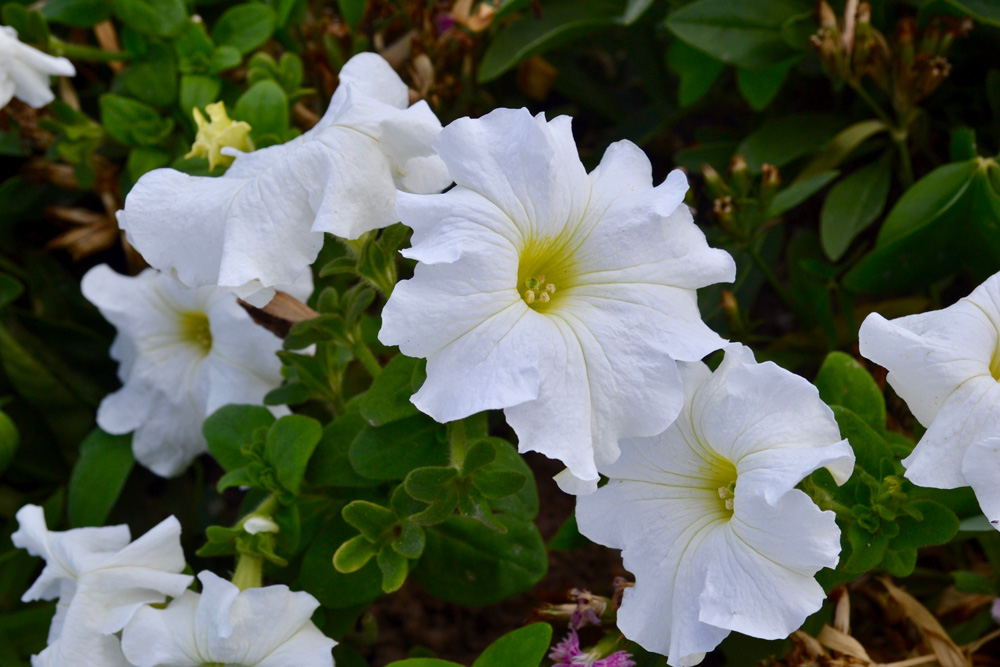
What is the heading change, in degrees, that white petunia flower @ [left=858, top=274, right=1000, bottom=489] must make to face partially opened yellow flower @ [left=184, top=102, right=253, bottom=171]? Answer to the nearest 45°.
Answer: approximately 90° to its right

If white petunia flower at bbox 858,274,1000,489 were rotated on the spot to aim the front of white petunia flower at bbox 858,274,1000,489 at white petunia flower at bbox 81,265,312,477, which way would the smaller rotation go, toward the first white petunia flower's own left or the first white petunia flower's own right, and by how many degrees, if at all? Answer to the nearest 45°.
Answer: approximately 90° to the first white petunia flower's own right

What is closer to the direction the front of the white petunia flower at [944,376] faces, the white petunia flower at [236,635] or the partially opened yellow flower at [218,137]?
the white petunia flower

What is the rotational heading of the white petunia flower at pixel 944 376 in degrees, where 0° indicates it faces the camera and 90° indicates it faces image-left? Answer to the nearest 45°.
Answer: approximately 0°

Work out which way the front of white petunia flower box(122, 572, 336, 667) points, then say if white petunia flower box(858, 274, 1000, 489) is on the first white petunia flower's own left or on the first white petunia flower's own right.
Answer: on the first white petunia flower's own left

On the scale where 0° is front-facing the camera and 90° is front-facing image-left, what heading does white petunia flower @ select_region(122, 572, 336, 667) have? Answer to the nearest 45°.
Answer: approximately 0°

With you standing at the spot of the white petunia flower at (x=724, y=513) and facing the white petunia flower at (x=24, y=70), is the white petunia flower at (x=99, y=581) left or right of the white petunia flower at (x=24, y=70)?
left
